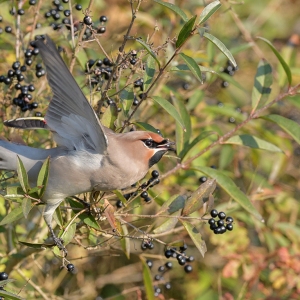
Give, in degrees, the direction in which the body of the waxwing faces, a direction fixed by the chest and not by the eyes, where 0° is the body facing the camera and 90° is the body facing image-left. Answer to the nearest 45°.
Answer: approximately 270°

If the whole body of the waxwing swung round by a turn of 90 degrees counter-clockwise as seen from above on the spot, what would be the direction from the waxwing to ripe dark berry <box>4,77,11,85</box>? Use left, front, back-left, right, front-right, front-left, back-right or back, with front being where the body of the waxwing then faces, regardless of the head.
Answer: front-left

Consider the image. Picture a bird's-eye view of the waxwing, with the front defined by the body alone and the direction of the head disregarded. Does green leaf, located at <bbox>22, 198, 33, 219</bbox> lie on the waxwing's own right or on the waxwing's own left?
on the waxwing's own right

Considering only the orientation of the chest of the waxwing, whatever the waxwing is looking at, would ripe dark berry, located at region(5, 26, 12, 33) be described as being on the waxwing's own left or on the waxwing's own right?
on the waxwing's own left
